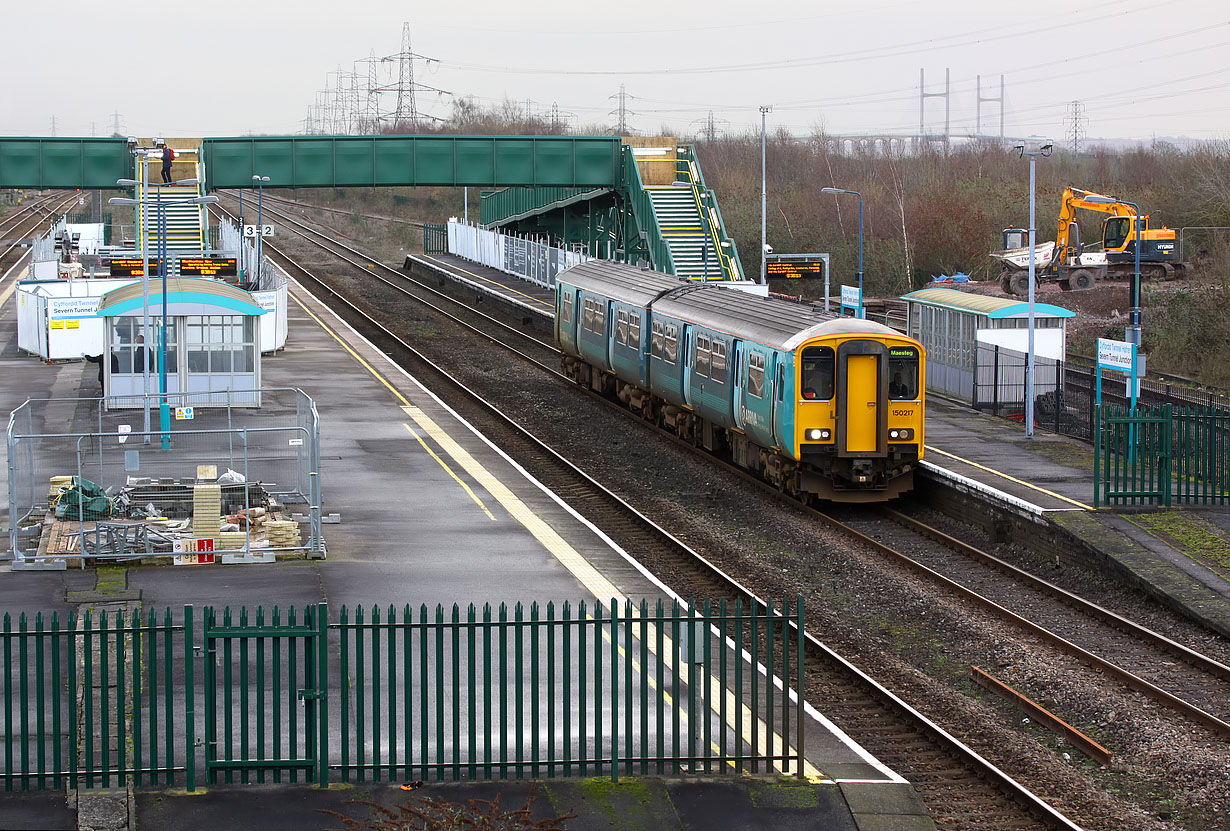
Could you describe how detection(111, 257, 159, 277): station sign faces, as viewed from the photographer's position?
facing the viewer

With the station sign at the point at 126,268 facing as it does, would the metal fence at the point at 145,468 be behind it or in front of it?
in front

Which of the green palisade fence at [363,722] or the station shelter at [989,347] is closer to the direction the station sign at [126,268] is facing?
the green palisade fence

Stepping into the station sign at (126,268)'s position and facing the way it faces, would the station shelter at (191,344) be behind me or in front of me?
in front

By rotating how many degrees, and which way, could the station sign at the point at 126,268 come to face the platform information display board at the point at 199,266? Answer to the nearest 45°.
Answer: approximately 45° to its left

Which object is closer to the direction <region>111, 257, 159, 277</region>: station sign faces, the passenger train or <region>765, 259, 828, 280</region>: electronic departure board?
the passenger train
